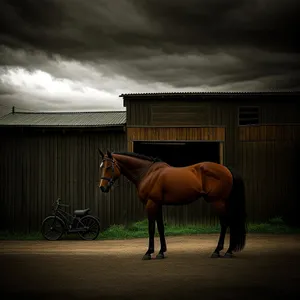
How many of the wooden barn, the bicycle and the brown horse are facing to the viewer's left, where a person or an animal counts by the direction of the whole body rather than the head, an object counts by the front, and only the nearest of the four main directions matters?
2

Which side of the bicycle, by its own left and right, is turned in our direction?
left

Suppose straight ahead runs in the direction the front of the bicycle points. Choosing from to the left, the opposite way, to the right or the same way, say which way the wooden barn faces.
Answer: to the left

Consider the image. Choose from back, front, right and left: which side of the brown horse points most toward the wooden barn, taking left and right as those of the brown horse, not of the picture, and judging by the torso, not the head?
right

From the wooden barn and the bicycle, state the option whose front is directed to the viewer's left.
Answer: the bicycle

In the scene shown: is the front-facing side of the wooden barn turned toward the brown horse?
yes

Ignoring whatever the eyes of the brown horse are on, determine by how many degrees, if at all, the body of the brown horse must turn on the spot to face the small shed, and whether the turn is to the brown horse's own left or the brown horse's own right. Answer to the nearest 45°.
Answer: approximately 45° to the brown horse's own right

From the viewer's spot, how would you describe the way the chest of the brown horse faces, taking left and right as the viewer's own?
facing to the left of the viewer

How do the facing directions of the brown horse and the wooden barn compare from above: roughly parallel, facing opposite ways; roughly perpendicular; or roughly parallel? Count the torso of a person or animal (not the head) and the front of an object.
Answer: roughly perpendicular

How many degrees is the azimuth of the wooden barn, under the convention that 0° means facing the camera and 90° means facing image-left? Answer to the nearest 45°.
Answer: approximately 0°

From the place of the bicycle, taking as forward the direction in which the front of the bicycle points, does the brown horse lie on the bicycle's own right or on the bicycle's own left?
on the bicycle's own left

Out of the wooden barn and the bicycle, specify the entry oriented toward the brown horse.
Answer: the wooden barn
